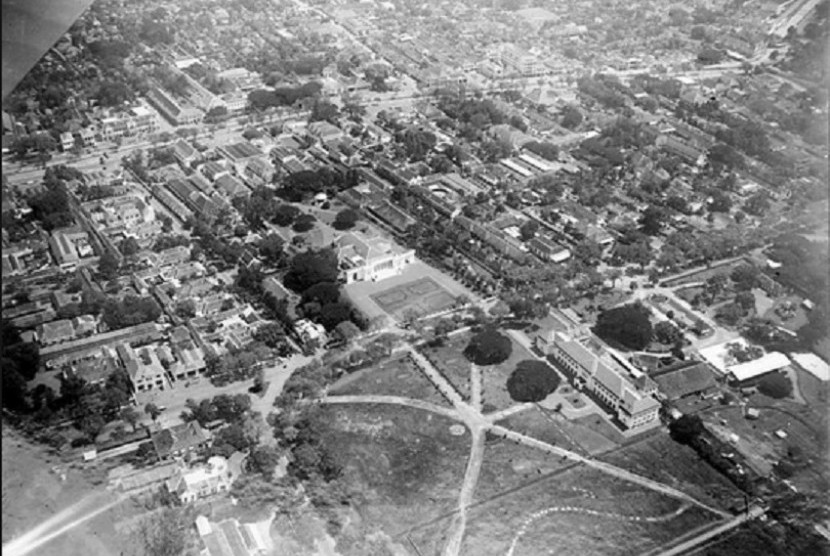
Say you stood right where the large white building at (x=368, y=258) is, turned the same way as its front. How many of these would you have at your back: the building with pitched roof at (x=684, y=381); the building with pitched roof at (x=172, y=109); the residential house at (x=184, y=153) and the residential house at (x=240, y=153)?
3

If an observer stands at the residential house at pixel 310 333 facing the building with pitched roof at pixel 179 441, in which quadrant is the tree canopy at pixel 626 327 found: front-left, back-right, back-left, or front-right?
back-left

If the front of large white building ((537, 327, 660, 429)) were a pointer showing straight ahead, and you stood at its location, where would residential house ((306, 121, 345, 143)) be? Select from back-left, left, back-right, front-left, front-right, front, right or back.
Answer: right

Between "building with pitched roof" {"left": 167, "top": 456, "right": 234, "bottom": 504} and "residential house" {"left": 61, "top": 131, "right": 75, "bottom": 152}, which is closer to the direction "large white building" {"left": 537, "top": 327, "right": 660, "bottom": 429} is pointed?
the building with pitched roof

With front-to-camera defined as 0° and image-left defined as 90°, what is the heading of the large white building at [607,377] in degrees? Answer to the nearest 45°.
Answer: approximately 45°

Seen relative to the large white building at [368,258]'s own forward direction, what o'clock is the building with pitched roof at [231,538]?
The building with pitched roof is roughly at 2 o'clock from the large white building.

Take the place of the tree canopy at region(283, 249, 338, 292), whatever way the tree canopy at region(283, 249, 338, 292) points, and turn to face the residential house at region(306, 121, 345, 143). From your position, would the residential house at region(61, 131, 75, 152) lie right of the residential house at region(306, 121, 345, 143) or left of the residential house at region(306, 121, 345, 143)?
left

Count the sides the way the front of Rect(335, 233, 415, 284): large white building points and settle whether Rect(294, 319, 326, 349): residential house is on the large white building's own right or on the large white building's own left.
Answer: on the large white building's own right

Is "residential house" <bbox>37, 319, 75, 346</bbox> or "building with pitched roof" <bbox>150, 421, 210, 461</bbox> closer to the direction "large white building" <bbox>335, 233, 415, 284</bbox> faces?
the building with pitched roof

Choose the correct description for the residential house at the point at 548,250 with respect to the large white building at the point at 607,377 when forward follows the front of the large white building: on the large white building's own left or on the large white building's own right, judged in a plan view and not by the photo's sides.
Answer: on the large white building's own right

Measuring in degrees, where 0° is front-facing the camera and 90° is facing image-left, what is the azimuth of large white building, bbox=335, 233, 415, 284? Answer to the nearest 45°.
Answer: approximately 315°

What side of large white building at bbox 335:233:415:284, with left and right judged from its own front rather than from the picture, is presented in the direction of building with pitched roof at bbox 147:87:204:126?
back

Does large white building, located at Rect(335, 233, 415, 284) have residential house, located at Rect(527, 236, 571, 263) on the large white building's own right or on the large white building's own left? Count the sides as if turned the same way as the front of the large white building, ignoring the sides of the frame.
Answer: on the large white building's own left

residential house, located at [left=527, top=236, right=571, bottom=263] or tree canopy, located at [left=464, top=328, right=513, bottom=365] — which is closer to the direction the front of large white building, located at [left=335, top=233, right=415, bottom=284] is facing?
the tree canopy

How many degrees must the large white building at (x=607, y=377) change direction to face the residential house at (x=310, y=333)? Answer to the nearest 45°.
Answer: approximately 45° to its right

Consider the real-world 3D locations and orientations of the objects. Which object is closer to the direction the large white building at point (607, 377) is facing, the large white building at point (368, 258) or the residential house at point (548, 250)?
the large white building

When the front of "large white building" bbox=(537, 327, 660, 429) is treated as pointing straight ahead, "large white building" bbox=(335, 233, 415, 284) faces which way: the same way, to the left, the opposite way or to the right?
to the left

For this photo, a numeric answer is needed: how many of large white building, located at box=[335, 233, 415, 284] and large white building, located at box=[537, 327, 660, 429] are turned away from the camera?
0
